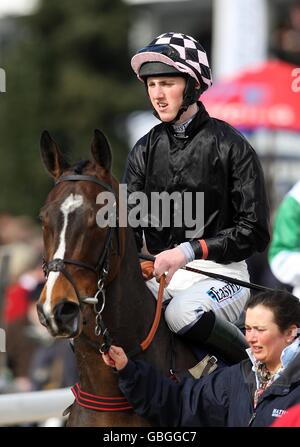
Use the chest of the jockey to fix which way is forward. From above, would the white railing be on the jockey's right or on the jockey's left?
on the jockey's right

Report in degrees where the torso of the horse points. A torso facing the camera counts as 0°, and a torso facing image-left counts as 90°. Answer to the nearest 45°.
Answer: approximately 45°

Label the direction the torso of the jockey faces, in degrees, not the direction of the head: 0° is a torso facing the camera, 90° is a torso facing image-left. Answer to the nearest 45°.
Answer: approximately 45°
